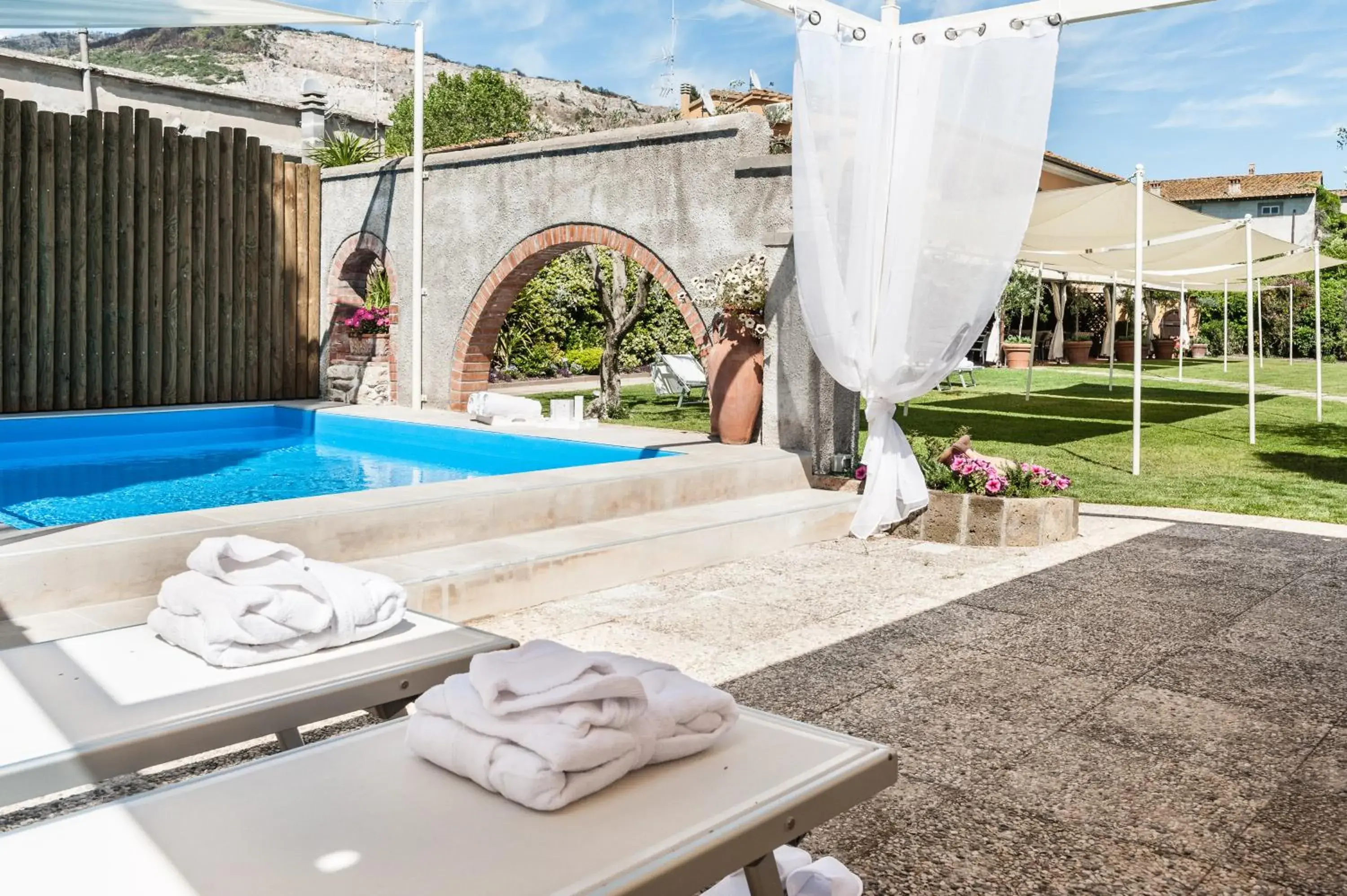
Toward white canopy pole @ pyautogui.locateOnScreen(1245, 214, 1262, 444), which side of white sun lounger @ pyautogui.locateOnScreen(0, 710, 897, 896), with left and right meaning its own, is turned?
front

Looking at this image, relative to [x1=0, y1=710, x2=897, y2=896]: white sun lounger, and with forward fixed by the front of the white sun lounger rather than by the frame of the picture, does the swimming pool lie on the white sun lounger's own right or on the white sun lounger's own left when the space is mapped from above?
on the white sun lounger's own left

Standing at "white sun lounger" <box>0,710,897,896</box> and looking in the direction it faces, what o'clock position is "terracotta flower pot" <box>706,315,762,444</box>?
The terracotta flower pot is roughly at 11 o'clock from the white sun lounger.

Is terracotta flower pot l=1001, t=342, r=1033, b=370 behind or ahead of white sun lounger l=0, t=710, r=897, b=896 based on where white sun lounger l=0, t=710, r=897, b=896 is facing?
ahead

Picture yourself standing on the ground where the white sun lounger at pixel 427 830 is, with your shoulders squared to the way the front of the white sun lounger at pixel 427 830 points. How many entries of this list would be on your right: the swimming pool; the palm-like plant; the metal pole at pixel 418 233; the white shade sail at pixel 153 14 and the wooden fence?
0

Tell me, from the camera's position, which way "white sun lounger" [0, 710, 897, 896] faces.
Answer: facing away from the viewer and to the right of the viewer

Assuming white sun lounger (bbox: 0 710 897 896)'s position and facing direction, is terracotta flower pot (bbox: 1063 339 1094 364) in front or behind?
in front

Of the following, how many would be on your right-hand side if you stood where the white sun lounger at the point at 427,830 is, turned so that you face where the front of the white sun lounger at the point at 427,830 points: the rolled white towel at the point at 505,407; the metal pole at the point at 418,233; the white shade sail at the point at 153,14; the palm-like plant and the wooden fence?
0

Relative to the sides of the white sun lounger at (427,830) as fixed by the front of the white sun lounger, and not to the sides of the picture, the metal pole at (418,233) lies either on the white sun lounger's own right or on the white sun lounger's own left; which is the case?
on the white sun lounger's own left

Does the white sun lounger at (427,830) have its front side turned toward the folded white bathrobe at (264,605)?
no

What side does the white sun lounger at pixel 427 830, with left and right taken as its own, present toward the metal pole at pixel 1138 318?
front

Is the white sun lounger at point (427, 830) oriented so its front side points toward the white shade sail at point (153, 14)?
no
